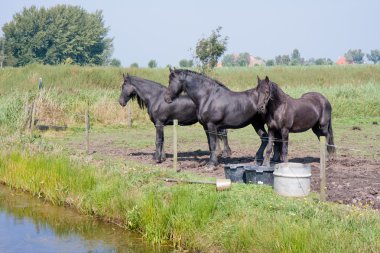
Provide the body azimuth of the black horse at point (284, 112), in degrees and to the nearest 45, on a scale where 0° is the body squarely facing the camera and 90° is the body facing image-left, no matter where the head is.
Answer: approximately 45°

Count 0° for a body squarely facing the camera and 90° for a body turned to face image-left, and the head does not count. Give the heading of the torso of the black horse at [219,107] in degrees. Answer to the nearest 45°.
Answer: approximately 90°

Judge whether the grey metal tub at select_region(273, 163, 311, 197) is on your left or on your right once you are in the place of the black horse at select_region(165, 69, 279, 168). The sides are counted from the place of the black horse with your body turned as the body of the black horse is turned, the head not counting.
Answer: on your left

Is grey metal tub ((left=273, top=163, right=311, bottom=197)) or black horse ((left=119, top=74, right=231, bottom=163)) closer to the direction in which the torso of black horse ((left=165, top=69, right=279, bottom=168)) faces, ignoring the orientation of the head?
the black horse

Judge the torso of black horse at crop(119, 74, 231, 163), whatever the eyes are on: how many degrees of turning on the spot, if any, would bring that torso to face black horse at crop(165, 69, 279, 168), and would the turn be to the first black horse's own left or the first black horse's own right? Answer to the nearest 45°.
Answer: approximately 135° to the first black horse's own left

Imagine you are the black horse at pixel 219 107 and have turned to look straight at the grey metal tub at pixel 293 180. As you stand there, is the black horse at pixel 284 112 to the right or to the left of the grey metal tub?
left

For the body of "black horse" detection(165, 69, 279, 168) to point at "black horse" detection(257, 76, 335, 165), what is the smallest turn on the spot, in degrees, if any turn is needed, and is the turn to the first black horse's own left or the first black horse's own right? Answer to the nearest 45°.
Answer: approximately 135° to the first black horse's own left

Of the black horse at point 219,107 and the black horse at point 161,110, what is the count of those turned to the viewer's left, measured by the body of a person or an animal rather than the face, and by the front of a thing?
2

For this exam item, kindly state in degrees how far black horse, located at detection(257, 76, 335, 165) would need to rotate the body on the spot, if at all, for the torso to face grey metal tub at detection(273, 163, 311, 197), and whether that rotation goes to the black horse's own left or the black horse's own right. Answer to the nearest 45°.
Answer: approximately 45° to the black horse's own left

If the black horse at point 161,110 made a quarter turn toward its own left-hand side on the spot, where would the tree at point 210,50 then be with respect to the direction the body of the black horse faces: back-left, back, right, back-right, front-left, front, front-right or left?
back

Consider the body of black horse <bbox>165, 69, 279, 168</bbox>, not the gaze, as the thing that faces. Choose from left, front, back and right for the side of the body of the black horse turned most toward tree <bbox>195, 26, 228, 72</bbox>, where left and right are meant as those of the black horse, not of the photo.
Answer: right

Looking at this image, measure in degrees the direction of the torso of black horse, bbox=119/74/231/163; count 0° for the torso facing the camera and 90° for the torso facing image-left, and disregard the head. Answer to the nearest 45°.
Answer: approximately 90°

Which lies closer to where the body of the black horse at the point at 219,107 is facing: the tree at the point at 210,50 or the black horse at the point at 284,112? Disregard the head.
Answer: the tree
